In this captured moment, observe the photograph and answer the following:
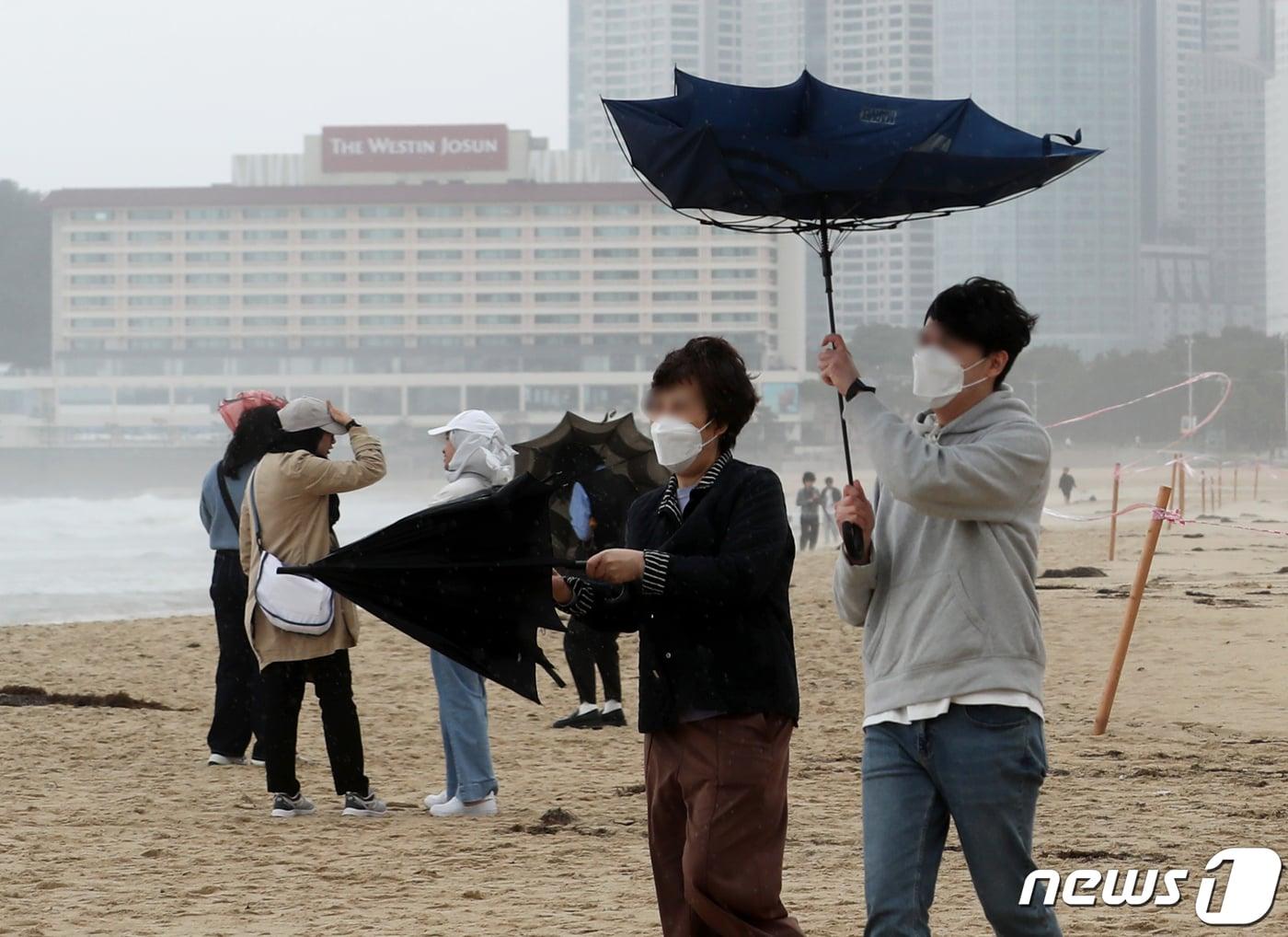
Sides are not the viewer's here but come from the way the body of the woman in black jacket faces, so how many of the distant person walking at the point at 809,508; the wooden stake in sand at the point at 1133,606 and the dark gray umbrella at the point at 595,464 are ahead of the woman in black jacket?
0

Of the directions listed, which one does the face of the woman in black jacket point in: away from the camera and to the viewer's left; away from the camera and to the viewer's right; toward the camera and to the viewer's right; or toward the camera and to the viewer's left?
toward the camera and to the viewer's left

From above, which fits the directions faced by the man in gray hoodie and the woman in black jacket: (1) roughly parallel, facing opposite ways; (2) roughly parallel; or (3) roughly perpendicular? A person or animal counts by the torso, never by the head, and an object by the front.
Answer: roughly parallel

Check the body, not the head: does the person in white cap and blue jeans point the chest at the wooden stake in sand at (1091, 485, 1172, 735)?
no

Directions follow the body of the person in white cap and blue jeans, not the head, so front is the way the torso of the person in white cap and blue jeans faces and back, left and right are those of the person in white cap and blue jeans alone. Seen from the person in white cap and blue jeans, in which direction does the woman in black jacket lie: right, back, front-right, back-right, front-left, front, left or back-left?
left

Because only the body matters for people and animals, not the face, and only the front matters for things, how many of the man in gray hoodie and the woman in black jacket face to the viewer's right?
0

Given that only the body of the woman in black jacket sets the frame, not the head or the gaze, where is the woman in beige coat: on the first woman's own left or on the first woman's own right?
on the first woman's own right

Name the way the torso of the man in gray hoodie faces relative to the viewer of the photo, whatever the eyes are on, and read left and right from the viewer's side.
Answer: facing the viewer and to the left of the viewer

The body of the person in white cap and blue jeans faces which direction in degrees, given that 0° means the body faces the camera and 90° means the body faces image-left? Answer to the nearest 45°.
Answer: approximately 90°

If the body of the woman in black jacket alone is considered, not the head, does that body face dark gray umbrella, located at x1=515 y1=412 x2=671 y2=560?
no

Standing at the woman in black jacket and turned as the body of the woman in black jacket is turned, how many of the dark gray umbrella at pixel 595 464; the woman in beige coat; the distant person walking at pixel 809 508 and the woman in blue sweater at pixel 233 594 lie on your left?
0

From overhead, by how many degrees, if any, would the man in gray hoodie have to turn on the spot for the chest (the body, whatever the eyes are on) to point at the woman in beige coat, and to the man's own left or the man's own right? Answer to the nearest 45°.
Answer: approximately 90° to the man's own right

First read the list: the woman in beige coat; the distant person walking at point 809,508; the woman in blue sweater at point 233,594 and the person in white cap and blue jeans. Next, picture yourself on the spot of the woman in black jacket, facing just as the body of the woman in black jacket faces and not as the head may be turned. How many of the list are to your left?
0
